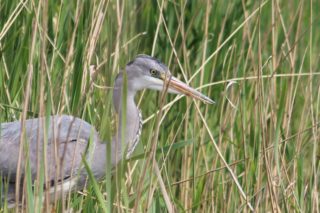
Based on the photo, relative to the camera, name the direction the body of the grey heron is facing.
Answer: to the viewer's right
